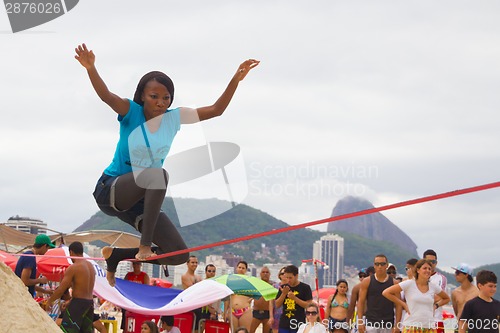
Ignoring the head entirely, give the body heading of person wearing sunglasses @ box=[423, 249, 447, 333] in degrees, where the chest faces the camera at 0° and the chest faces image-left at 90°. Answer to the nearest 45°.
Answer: approximately 0°

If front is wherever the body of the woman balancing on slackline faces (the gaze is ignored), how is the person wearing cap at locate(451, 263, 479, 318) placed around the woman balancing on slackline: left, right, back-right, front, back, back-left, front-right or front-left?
left

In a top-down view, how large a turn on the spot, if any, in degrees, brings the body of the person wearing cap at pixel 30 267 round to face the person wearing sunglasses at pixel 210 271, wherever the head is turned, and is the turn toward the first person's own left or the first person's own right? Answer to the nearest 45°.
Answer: approximately 45° to the first person's own left

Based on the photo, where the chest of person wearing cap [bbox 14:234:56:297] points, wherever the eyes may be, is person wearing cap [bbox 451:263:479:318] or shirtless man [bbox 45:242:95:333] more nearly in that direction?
the person wearing cap

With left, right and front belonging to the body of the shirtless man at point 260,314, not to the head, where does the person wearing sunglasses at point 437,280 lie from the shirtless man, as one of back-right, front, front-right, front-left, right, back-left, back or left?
front-left

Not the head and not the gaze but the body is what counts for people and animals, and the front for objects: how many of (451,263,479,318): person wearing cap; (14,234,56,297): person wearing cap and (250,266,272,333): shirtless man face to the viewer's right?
1

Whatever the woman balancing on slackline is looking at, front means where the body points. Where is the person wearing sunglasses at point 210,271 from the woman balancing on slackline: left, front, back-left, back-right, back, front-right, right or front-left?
back-left

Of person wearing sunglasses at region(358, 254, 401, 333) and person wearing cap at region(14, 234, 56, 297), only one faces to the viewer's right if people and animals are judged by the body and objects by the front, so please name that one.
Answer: the person wearing cap

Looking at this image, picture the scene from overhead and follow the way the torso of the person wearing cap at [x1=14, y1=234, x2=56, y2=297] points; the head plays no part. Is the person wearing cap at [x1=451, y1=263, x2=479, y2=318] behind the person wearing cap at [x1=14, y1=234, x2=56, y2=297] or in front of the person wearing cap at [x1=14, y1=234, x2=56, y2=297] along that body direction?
in front

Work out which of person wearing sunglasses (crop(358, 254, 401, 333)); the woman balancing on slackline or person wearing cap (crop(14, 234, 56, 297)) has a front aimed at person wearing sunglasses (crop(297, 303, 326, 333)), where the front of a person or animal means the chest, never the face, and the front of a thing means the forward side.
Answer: the person wearing cap

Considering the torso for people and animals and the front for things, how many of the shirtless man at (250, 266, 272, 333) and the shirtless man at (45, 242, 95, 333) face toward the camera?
1

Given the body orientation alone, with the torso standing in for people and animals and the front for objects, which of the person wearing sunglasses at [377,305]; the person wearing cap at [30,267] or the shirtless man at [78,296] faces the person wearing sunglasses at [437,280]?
the person wearing cap
